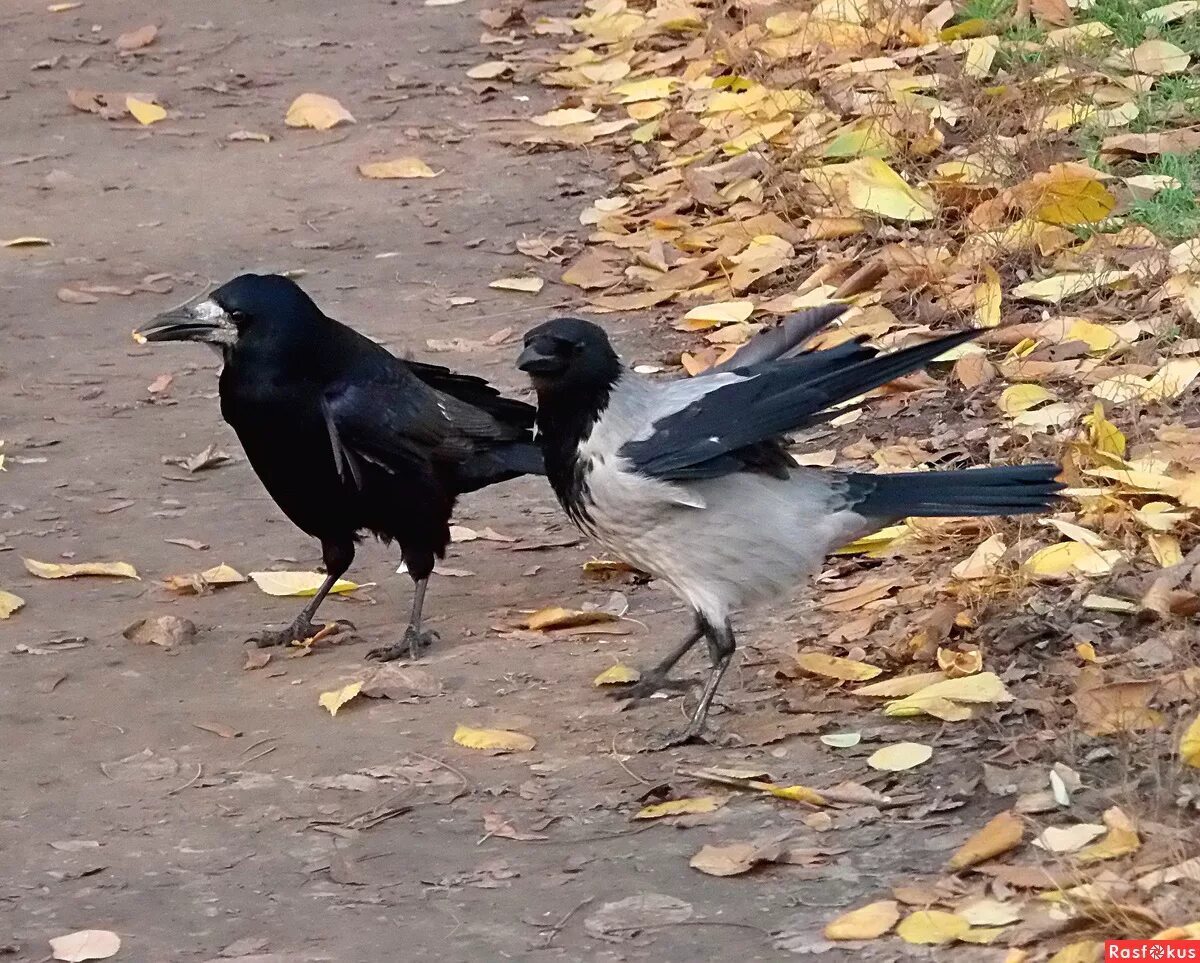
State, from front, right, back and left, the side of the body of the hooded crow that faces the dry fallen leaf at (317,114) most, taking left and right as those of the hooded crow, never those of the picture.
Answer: right

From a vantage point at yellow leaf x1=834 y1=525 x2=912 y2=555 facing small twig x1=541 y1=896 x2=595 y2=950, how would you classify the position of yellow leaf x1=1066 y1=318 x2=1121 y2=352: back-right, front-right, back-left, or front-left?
back-left

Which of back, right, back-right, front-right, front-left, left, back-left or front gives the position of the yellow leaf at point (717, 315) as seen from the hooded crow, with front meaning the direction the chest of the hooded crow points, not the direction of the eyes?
right

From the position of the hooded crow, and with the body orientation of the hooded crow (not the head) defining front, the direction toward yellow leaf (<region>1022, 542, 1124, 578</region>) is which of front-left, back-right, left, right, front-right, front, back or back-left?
back

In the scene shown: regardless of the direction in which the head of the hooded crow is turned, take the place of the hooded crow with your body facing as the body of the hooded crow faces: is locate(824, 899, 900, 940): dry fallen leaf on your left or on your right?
on your left

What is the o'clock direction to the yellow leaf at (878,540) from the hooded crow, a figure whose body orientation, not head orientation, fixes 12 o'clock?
The yellow leaf is roughly at 4 o'clock from the hooded crow.

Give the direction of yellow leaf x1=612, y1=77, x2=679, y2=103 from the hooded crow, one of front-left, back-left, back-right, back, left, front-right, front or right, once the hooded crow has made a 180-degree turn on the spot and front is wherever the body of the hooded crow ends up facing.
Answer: left

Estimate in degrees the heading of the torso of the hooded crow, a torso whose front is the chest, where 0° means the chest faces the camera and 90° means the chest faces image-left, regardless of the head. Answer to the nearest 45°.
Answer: approximately 90°

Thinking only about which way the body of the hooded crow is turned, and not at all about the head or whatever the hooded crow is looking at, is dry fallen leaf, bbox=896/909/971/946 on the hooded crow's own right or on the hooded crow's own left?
on the hooded crow's own left

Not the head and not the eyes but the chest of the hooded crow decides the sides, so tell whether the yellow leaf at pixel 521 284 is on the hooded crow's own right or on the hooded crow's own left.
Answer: on the hooded crow's own right

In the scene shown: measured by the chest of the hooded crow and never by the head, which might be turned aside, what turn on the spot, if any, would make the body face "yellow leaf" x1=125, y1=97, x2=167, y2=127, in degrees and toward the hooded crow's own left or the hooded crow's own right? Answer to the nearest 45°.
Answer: approximately 45° to the hooded crow's own right

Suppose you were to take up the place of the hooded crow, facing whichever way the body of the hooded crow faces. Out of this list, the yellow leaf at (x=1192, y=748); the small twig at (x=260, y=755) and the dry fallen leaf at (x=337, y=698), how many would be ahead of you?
2

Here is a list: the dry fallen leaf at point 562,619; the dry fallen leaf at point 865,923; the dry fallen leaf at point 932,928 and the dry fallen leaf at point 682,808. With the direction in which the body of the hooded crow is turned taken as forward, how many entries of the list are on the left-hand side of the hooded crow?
3

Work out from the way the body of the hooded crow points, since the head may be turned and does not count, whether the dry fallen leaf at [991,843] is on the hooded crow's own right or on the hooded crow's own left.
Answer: on the hooded crow's own left
